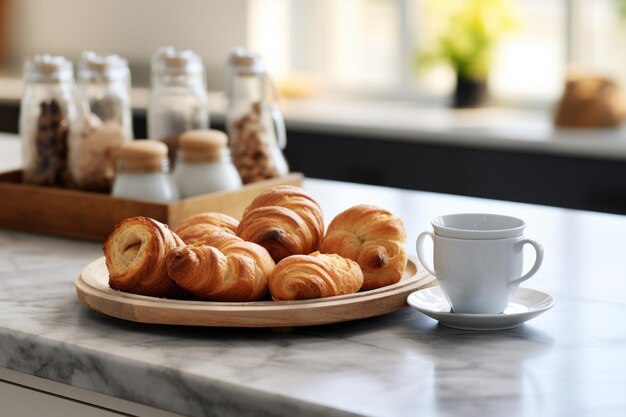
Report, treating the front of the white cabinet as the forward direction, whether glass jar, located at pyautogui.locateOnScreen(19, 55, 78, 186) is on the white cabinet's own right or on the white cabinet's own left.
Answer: on the white cabinet's own right

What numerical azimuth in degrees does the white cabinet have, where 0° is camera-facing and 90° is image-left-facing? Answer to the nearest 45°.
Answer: approximately 45°

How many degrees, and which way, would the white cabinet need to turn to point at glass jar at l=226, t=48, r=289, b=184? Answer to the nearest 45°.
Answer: approximately 180°

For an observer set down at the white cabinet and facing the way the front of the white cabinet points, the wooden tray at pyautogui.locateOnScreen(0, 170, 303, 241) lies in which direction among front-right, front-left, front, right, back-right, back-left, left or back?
back-right
